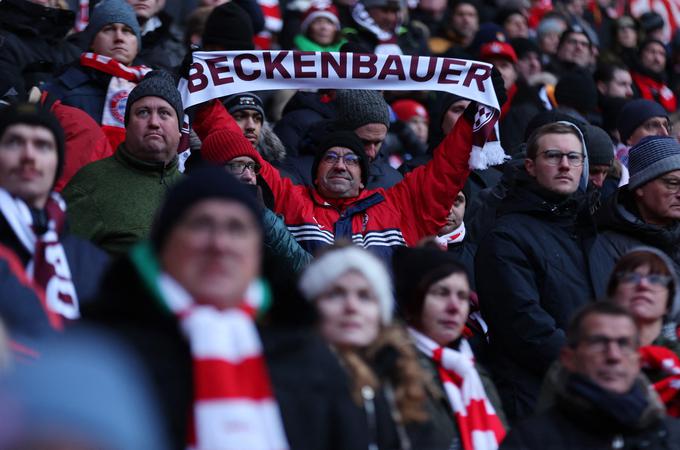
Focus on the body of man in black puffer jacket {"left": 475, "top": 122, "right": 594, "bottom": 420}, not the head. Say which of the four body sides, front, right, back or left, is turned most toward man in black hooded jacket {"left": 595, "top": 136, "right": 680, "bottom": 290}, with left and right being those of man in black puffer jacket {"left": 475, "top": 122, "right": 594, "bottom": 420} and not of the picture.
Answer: left

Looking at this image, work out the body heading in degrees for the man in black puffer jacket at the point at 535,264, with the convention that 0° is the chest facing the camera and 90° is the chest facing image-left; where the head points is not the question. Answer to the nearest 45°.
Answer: approximately 315°

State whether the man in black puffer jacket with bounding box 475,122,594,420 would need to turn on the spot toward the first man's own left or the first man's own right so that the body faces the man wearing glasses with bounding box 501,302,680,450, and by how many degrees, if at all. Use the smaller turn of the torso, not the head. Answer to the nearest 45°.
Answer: approximately 45° to the first man's own right

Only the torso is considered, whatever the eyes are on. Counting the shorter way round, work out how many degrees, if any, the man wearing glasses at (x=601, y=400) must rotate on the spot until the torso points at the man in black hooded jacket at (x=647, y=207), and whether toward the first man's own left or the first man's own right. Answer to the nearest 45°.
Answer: approximately 135° to the first man's own left

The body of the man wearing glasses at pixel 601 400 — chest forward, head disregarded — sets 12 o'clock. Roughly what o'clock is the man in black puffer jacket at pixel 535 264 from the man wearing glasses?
The man in black puffer jacket is roughly at 7 o'clock from the man wearing glasses.

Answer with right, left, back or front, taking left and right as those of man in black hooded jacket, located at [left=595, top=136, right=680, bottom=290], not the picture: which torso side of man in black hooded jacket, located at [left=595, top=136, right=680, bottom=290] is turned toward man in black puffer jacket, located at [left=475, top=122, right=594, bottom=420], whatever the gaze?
right

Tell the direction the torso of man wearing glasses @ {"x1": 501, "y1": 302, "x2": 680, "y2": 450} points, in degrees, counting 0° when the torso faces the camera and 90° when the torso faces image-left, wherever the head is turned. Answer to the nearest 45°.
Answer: approximately 315°

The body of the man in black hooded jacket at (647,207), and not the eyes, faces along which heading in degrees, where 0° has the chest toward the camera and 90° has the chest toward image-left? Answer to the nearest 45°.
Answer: approximately 315°
